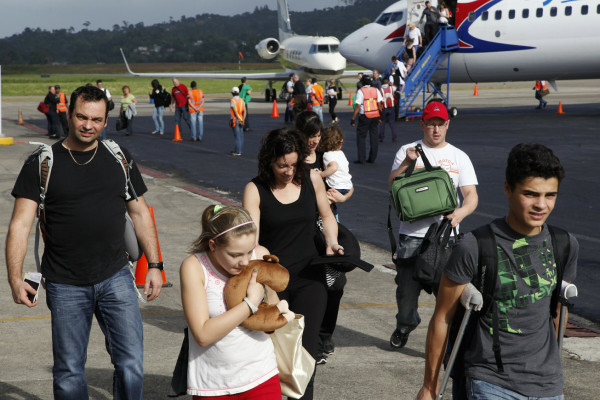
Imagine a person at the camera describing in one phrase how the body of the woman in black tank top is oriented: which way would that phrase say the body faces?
toward the camera

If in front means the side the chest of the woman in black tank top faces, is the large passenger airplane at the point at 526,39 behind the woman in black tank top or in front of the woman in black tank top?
behind

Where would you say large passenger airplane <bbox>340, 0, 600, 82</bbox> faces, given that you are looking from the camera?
facing to the left of the viewer

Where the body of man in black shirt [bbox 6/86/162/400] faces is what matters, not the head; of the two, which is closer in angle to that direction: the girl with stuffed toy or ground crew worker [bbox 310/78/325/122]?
the girl with stuffed toy

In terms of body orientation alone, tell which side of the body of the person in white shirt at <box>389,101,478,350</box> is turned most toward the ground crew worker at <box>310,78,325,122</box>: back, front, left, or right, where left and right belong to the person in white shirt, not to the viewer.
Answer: back

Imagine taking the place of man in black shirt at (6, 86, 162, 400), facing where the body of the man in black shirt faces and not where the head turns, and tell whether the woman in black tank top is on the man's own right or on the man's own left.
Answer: on the man's own left

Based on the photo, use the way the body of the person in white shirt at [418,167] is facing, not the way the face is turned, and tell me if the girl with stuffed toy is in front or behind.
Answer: in front

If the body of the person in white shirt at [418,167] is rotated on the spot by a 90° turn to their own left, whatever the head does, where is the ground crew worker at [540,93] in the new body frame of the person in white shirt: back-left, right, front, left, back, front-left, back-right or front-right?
left

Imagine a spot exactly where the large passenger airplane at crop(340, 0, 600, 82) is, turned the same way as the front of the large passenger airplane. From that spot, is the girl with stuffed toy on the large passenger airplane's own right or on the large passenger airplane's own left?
on the large passenger airplane's own left

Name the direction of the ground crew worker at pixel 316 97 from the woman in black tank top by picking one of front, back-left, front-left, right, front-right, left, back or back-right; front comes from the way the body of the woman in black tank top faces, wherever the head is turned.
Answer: back

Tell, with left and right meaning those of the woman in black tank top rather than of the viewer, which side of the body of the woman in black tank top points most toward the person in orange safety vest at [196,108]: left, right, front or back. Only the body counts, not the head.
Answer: back

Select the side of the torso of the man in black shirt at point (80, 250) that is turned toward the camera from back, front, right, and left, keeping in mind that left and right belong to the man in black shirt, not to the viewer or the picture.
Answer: front
